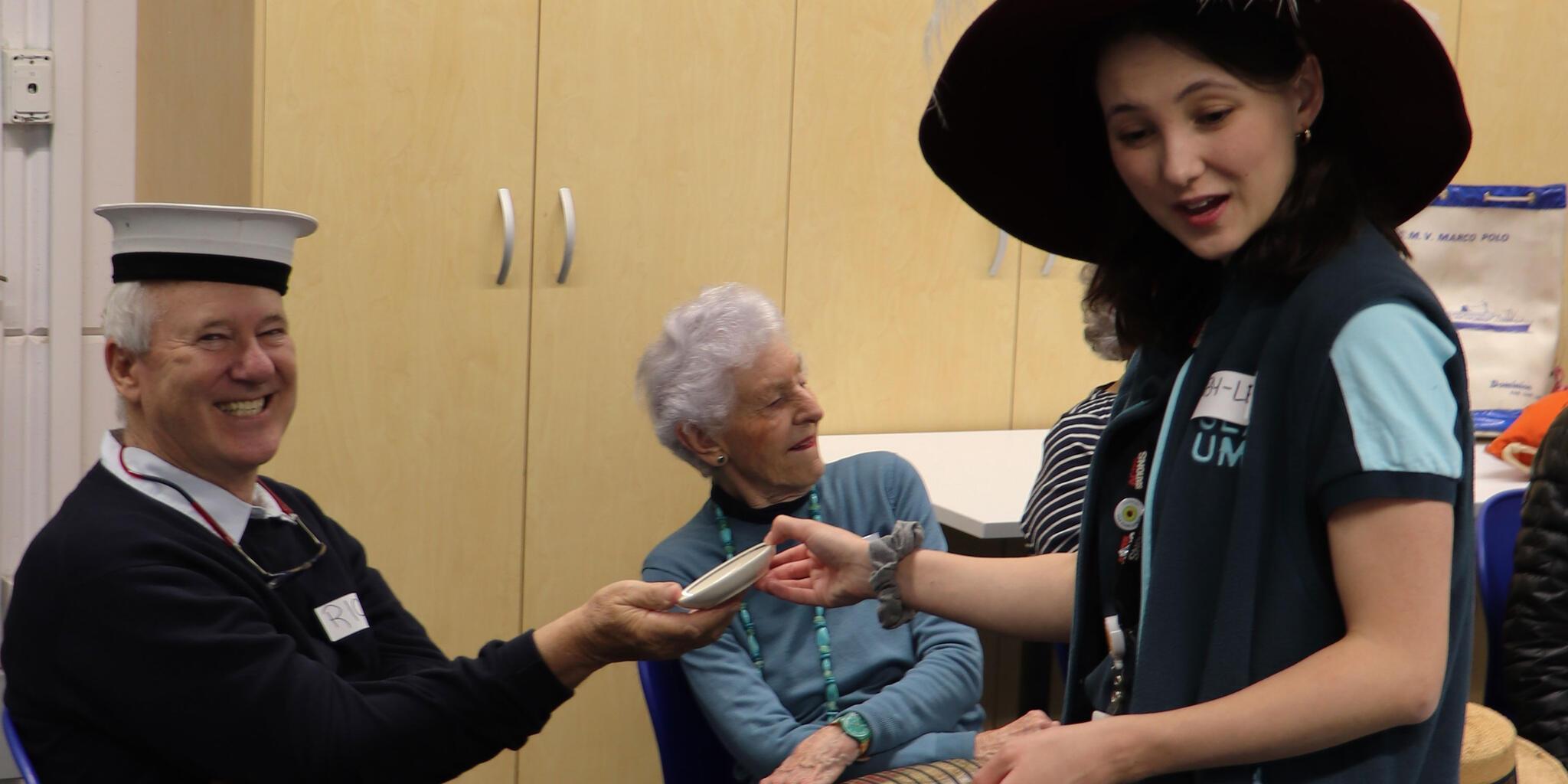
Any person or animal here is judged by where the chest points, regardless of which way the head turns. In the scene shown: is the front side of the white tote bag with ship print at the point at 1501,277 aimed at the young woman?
yes

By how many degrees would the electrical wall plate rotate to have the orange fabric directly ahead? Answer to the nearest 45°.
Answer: approximately 45° to its left

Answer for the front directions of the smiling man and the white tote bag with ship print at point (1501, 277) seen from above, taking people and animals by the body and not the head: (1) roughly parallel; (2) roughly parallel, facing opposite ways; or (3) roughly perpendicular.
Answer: roughly perpendicular

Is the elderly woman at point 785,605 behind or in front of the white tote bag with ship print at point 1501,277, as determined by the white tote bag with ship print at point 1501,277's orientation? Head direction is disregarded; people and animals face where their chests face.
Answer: in front

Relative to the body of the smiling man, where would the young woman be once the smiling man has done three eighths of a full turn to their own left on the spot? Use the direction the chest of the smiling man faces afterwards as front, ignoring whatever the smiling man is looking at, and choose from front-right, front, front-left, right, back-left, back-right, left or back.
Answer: back-right

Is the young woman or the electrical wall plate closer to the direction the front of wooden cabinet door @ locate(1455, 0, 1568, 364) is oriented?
the young woman

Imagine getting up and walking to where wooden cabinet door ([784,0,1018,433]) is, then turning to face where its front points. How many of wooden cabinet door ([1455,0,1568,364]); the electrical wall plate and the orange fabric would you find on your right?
1

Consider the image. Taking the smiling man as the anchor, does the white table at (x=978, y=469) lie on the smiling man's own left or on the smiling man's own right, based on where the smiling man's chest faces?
on the smiling man's own left

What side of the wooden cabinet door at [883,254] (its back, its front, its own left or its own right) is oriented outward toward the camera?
front

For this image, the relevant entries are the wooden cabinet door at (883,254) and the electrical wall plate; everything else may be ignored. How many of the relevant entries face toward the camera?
2

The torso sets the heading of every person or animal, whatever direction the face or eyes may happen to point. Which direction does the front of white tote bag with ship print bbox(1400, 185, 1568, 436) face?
toward the camera

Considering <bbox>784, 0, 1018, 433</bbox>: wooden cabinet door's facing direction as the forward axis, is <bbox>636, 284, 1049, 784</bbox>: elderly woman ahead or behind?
ahead

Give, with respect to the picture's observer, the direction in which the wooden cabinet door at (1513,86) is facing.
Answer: facing the viewer

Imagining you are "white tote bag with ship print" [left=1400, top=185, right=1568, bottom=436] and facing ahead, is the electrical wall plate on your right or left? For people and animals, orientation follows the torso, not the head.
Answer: on your right
